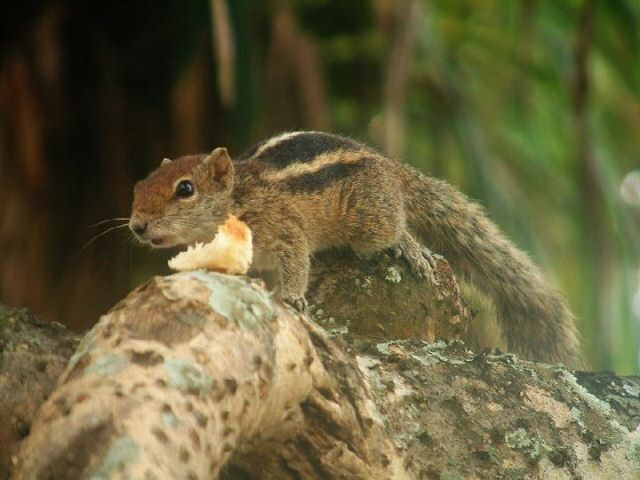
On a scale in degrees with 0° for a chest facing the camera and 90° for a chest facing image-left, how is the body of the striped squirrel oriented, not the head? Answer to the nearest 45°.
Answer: approximately 90°

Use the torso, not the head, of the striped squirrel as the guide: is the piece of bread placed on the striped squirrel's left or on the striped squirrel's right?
on the striped squirrel's left
